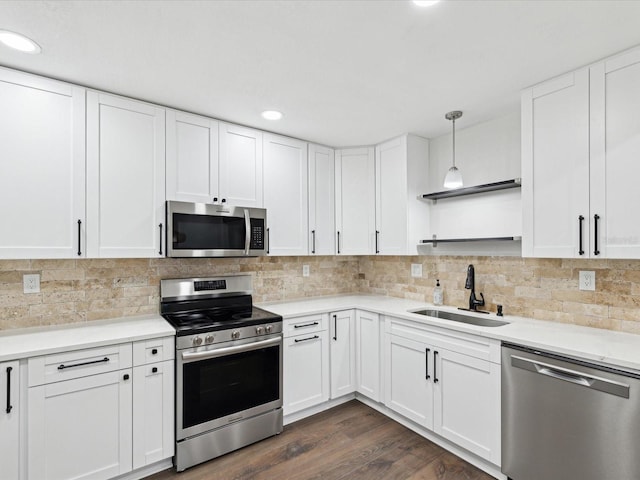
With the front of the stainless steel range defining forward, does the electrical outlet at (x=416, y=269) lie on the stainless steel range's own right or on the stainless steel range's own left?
on the stainless steel range's own left

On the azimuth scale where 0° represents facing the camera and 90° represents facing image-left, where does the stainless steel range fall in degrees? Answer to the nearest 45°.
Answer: approximately 315°

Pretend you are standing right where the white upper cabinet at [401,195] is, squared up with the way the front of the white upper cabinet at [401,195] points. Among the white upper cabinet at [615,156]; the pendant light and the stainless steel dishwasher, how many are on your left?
3

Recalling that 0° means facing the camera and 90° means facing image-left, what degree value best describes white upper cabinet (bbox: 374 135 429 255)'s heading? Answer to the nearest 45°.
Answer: approximately 45°

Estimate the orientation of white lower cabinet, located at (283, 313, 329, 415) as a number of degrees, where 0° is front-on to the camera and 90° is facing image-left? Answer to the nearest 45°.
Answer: approximately 315°

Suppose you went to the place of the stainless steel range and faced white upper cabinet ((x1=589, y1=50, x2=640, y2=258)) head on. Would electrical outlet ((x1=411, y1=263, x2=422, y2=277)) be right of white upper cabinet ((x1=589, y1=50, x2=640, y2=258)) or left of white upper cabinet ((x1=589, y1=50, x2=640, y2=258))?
left

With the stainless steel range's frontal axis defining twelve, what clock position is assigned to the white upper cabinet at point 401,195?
The white upper cabinet is roughly at 10 o'clock from the stainless steel range.

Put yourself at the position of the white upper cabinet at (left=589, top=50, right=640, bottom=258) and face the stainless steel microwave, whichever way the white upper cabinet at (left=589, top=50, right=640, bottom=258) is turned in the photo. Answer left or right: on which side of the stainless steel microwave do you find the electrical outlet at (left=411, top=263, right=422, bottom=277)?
right

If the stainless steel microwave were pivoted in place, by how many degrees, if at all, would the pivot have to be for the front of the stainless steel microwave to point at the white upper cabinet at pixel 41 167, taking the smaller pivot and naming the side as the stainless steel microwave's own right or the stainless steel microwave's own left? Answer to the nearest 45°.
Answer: approximately 135° to the stainless steel microwave's own right
